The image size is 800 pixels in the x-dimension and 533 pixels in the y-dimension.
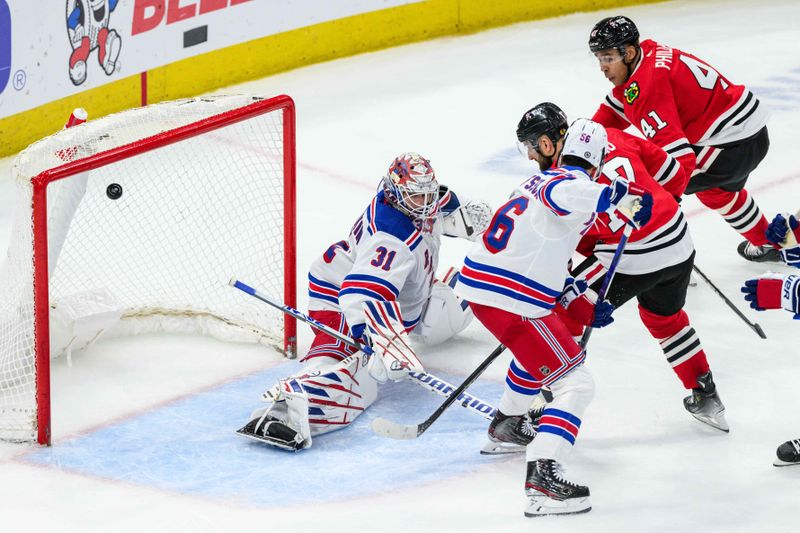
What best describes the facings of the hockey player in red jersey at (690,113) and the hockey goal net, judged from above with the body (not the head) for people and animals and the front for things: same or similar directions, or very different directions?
very different directions

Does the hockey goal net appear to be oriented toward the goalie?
yes

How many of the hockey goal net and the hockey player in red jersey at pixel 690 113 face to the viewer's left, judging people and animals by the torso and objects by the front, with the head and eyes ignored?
1

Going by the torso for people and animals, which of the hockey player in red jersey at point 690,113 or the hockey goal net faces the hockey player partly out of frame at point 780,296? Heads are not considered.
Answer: the hockey goal net

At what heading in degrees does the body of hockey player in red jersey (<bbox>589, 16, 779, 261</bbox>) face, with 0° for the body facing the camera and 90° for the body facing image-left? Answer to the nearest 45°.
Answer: approximately 90°

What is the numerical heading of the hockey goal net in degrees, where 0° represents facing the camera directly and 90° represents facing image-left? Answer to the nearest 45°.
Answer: approximately 315°

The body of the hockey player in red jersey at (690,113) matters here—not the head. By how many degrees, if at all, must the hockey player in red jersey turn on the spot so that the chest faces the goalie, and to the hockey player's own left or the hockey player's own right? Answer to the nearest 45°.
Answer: approximately 45° to the hockey player's own left

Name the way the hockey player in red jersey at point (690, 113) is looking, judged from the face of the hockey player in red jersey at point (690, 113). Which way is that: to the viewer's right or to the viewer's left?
to the viewer's left
